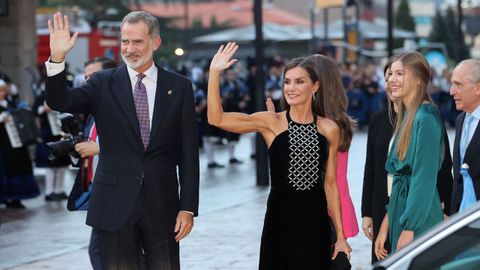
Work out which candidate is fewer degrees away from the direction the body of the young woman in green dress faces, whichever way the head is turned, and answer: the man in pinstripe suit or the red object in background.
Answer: the man in pinstripe suit

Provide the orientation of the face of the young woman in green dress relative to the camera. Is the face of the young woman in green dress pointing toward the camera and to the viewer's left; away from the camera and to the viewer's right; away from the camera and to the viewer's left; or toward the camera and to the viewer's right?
toward the camera and to the viewer's left

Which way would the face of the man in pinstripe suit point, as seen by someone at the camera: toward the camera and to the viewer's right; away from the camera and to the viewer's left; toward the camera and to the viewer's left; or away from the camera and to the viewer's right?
toward the camera and to the viewer's left

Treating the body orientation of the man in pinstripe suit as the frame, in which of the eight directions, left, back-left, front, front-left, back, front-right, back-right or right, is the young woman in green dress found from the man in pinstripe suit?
left

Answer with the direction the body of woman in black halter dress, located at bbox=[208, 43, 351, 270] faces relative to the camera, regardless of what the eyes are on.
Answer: toward the camera

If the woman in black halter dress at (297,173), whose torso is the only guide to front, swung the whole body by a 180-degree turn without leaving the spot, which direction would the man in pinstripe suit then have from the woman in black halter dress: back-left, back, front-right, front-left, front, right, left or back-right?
left

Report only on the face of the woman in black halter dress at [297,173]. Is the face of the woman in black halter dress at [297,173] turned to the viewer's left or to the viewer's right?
to the viewer's left

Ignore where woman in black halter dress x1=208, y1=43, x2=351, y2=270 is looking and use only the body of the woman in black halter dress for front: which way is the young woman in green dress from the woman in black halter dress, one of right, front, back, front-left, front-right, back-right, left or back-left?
left
